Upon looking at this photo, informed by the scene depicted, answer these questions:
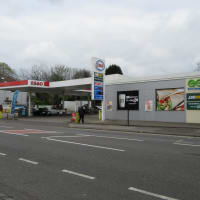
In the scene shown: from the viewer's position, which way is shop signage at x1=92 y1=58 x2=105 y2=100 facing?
facing the viewer and to the right of the viewer

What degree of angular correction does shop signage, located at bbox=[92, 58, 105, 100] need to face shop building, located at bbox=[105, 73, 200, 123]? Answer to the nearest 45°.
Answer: approximately 45° to its left
